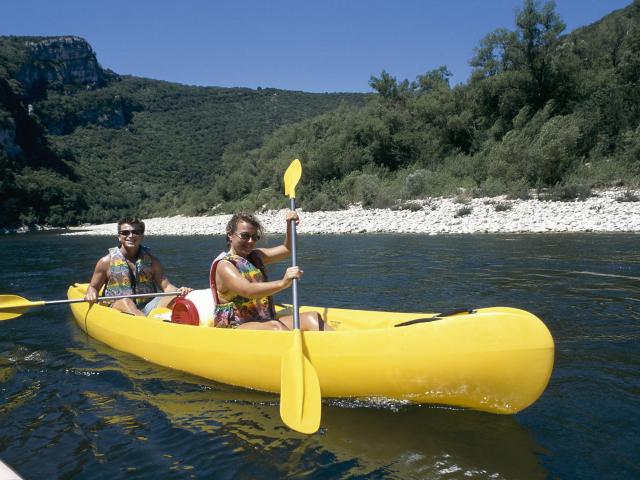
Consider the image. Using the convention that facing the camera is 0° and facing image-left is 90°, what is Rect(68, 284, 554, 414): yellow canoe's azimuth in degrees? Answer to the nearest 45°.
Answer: approximately 315°

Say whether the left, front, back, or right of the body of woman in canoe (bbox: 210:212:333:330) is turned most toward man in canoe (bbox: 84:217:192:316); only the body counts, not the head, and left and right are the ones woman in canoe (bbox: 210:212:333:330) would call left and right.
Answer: back
